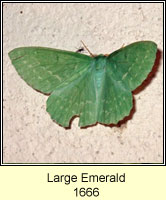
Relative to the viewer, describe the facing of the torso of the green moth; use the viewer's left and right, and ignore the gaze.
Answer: facing away from the viewer
